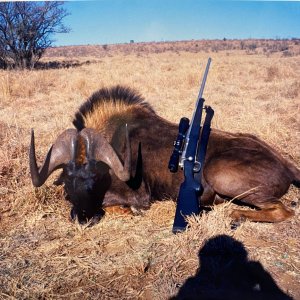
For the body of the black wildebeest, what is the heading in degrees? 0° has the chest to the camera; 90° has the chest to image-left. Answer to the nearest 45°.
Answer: approximately 45°

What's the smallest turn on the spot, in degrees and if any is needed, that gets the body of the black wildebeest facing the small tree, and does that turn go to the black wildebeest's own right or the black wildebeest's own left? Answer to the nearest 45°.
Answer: approximately 90° to the black wildebeest's own right
